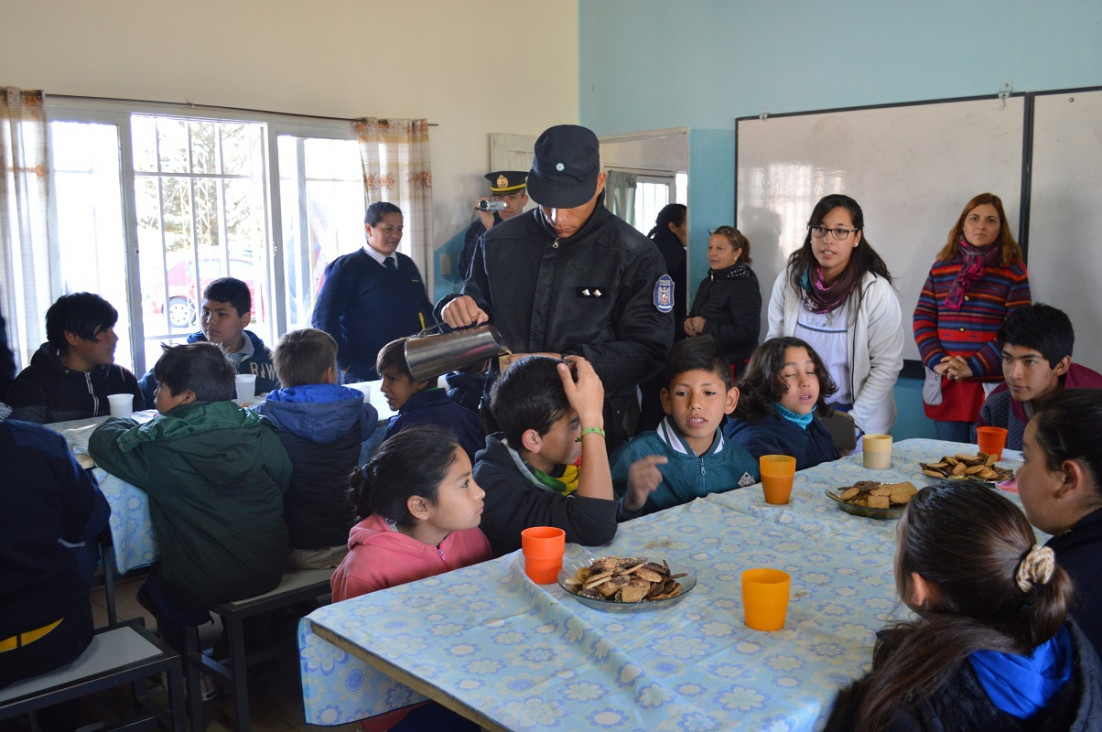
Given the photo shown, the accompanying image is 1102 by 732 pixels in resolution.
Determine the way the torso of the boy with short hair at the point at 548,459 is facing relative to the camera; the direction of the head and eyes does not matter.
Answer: to the viewer's right

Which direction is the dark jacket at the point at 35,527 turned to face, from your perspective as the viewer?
facing away from the viewer

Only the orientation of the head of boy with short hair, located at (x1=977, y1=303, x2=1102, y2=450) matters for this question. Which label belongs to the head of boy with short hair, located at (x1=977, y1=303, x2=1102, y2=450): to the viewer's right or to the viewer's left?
to the viewer's left

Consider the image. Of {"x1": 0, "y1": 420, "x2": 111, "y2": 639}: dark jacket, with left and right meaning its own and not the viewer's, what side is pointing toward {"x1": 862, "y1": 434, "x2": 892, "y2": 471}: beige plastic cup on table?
right

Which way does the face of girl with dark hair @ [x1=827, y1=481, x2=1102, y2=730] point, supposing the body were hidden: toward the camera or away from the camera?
away from the camera

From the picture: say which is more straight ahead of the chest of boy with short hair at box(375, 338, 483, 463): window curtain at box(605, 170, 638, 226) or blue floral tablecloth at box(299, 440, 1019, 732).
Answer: the blue floral tablecloth

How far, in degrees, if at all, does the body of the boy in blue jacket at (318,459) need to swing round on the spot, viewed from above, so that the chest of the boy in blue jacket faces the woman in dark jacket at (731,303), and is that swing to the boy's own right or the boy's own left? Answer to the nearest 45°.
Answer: approximately 45° to the boy's own right
